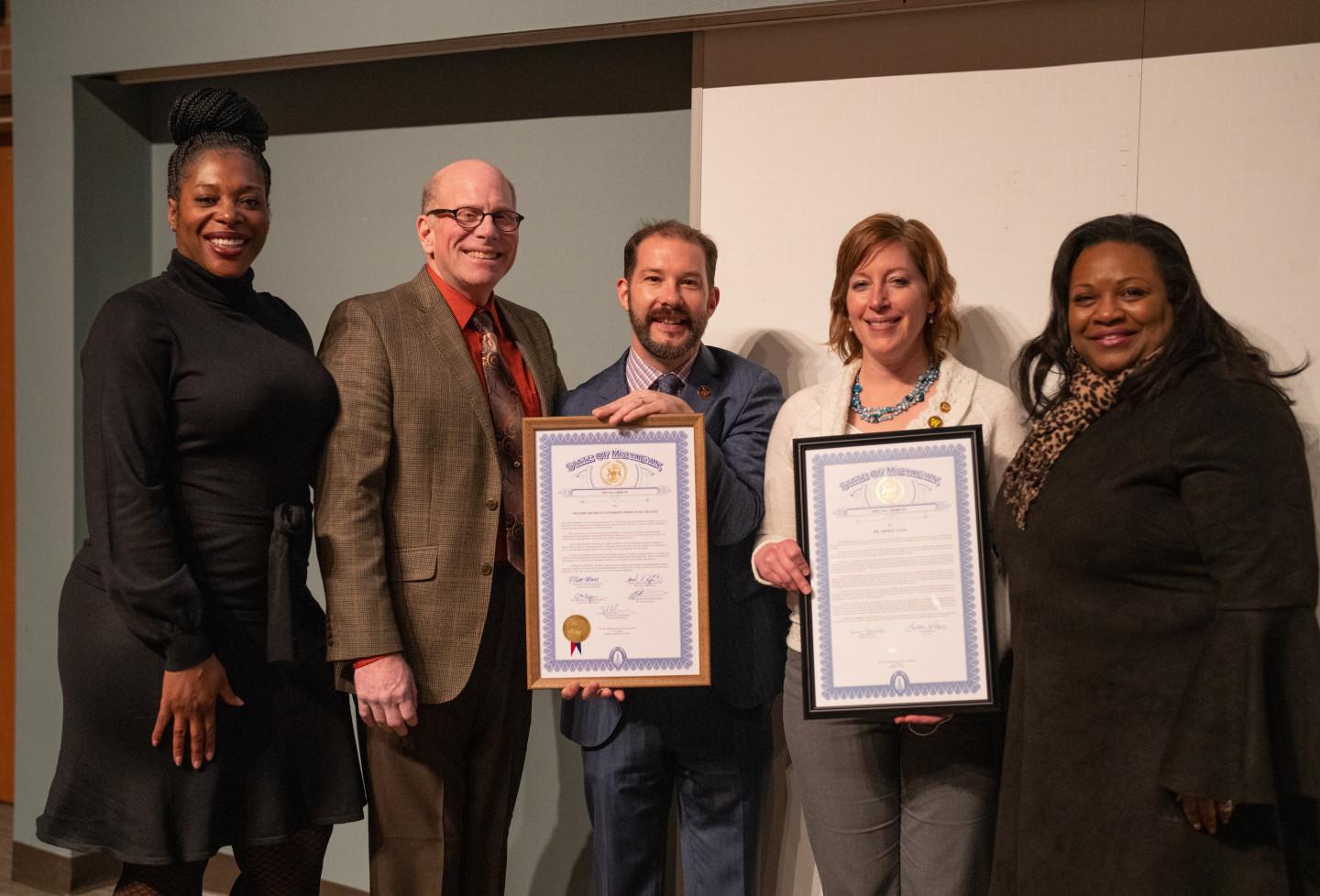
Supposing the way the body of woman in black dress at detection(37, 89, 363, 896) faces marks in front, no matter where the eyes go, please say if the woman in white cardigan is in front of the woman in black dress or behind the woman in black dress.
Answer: in front

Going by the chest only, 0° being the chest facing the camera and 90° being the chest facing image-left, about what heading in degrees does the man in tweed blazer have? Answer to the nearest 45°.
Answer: approximately 315°

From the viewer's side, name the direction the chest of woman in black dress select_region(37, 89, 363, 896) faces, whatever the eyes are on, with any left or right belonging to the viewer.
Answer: facing the viewer and to the right of the viewer

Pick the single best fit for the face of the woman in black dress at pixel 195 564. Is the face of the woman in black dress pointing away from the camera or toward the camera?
toward the camera

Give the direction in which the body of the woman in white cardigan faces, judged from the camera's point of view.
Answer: toward the camera

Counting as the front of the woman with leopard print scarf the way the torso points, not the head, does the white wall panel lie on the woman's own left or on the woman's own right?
on the woman's own right

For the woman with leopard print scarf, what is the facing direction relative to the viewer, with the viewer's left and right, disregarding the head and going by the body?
facing the viewer and to the left of the viewer

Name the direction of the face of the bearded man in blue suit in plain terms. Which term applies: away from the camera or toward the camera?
toward the camera

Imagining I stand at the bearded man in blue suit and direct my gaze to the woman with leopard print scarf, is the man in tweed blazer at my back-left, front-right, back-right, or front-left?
back-right

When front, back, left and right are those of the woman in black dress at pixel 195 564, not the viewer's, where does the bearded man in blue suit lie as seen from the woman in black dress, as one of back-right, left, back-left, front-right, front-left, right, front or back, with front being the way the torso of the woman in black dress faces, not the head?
front-left

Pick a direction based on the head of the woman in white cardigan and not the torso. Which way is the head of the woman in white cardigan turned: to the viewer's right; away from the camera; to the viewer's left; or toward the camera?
toward the camera
